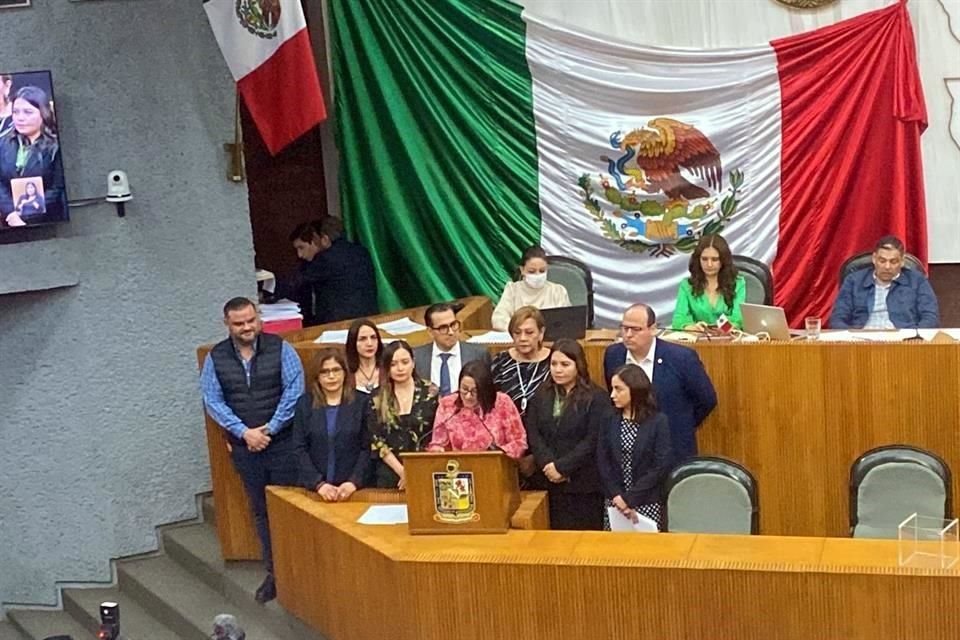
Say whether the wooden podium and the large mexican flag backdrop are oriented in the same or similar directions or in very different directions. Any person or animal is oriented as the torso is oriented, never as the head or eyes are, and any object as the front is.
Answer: same or similar directions

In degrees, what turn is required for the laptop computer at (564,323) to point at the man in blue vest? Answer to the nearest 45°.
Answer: approximately 90° to its left

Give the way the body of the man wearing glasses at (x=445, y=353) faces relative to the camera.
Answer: toward the camera

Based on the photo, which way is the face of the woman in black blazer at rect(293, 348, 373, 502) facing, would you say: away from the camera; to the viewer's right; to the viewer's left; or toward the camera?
toward the camera

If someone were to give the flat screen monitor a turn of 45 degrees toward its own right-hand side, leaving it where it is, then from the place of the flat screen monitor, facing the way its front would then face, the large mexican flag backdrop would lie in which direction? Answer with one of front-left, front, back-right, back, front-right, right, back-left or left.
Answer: left

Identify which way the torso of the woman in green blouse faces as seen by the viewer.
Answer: toward the camera

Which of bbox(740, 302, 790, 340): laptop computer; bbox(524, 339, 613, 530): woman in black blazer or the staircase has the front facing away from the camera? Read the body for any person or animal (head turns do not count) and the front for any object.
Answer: the laptop computer

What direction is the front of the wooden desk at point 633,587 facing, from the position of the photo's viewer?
facing the viewer

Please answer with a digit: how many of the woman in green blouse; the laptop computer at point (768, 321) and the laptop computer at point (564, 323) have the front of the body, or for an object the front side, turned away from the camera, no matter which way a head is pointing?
2

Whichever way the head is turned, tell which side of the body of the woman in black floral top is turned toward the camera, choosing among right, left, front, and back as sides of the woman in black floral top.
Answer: front

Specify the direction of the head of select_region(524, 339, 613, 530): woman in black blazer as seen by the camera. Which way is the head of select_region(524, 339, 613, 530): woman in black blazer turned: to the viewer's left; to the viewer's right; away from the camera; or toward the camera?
toward the camera

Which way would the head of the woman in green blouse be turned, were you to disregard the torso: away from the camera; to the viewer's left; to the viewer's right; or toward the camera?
toward the camera

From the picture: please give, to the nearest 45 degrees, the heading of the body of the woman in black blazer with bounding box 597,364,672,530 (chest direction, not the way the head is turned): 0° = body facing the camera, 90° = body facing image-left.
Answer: approximately 45°

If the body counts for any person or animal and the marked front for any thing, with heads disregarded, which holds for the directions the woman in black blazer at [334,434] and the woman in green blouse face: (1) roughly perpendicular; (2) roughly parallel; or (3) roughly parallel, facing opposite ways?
roughly parallel

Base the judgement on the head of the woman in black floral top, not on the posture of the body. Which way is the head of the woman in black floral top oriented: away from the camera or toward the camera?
toward the camera
